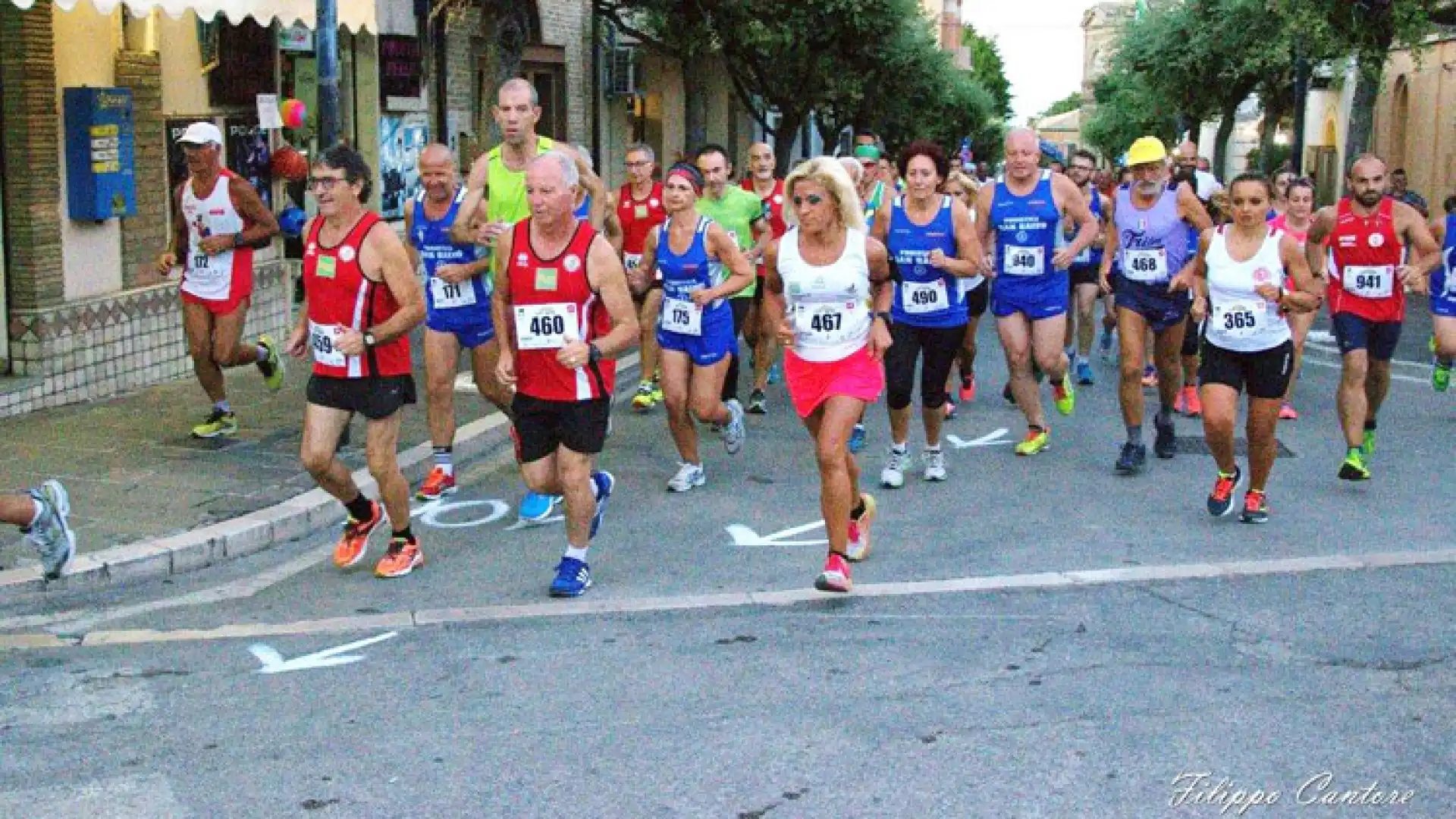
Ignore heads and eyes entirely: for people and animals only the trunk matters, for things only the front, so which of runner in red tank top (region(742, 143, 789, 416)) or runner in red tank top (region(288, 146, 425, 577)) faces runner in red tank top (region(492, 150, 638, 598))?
runner in red tank top (region(742, 143, 789, 416))

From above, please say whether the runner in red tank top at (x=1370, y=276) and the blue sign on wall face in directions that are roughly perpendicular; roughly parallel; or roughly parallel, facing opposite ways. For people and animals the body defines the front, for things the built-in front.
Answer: roughly perpendicular

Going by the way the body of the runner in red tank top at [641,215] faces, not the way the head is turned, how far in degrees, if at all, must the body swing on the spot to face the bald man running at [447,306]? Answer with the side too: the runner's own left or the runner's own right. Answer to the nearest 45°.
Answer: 0° — they already face them

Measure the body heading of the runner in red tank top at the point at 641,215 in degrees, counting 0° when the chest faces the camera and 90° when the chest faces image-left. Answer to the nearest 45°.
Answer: approximately 0°

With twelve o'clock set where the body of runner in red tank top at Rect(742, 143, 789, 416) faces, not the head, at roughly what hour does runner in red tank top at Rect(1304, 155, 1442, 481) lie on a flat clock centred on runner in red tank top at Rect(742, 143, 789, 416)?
runner in red tank top at Rect(1304, 155, 1442, 481) is roughly at 10 o'clock from runner in red tank top at Rect(742, 143, 789, 416).

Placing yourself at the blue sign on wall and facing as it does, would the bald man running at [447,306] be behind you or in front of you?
in front

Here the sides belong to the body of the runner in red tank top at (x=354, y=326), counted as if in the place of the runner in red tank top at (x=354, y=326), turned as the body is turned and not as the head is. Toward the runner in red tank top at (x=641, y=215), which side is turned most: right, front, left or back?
back

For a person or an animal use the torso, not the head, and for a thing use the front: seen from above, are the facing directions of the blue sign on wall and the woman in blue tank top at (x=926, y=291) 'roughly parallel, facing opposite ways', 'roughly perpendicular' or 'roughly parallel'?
roughly perpendicular

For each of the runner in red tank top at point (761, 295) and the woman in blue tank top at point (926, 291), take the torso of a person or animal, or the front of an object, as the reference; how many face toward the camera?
2
